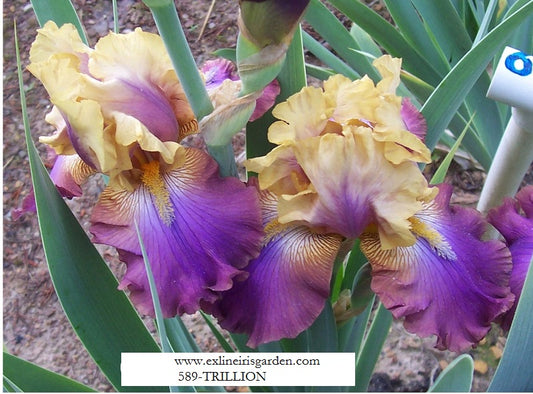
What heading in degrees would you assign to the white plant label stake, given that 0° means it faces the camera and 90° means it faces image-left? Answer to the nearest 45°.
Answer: approximately 0°
